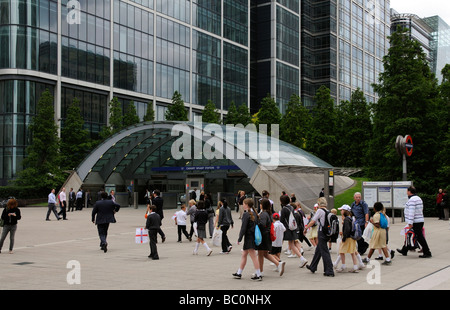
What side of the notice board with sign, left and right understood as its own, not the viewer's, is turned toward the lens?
front

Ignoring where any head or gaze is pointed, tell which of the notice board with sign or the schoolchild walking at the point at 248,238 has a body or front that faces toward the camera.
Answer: the notice board with sign

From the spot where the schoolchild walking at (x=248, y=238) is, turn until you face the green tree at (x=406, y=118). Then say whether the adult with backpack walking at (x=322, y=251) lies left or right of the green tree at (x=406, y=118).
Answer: right

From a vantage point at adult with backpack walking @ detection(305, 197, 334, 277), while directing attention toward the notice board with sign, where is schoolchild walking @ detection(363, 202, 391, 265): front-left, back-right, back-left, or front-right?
front-right

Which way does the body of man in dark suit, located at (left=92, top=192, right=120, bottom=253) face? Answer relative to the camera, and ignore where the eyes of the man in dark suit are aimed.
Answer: away from the camera

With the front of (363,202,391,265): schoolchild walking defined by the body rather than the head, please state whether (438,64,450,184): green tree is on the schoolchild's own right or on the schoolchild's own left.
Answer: on the schoolchild's own right

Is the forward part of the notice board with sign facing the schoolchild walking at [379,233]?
yes
